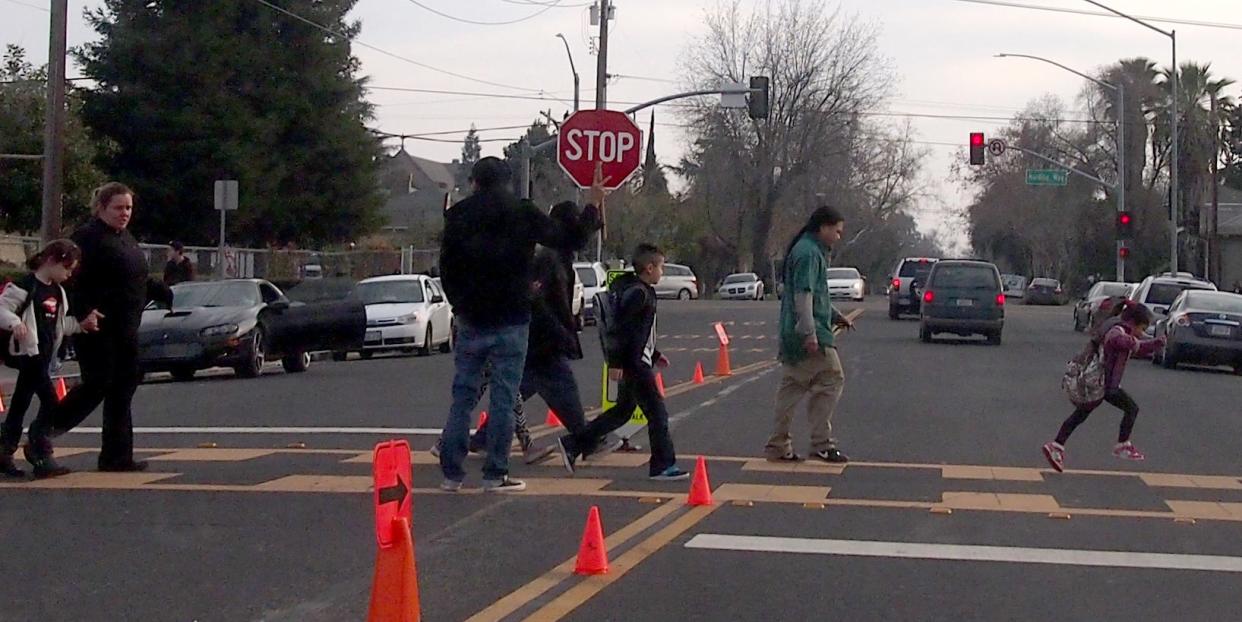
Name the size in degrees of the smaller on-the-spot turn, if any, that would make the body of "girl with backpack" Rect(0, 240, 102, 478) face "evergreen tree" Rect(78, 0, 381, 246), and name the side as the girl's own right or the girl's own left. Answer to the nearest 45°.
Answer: approximately 135° to the girl's own left

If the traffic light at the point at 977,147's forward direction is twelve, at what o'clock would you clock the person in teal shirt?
The person in teal shirt is roughly at 12 o'clock from the traffic light.

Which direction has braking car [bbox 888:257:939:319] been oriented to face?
away from the camera

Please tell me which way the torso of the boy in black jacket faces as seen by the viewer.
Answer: to the viewer's right

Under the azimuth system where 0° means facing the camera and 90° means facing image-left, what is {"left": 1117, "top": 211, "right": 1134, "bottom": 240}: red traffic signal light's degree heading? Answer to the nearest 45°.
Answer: approximately 0°

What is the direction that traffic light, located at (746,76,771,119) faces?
away from the camera

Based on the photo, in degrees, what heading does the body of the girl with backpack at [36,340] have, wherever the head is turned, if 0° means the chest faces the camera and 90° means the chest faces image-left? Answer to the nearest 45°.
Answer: approximately 315°

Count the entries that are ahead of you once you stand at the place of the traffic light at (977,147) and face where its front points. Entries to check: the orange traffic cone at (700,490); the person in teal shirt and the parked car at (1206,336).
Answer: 3

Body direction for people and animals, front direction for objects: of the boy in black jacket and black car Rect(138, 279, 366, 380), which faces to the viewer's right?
the boy in black jacket

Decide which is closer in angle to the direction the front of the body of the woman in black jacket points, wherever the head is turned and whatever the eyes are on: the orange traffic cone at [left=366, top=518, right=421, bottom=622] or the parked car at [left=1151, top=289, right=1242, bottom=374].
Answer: the orange traffic cone

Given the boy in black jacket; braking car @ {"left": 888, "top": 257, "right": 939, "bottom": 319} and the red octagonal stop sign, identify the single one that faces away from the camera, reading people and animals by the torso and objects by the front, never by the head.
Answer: the braking car

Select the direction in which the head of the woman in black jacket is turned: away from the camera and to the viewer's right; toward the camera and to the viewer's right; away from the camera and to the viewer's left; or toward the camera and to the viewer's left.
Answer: toward the camera and to the viewer's right
